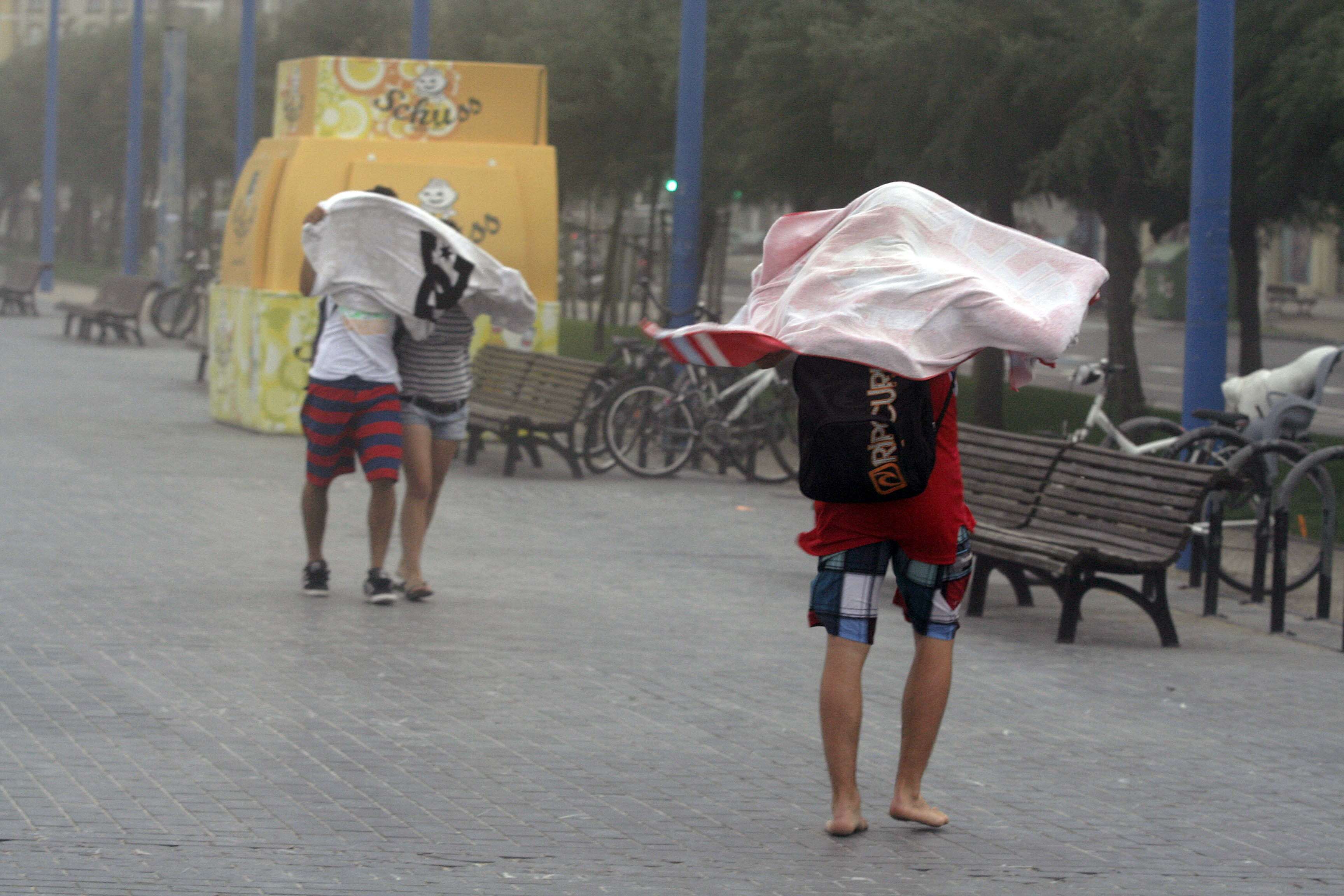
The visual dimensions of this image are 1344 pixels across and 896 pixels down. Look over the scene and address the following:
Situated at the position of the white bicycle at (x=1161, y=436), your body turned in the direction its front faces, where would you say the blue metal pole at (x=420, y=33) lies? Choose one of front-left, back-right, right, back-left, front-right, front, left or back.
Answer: front-right

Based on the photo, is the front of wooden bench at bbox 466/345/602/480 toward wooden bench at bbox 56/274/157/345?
no

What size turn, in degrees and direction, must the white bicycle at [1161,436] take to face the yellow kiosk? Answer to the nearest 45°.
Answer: approximately 45° to its right

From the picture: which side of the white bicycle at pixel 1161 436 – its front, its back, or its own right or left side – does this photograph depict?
left

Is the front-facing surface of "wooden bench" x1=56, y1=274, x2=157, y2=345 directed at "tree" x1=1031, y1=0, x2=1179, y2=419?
no

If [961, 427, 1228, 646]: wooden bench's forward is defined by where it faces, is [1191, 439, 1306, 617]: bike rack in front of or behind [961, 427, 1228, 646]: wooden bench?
behind

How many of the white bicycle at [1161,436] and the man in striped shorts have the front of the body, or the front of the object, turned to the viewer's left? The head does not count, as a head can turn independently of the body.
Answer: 1
